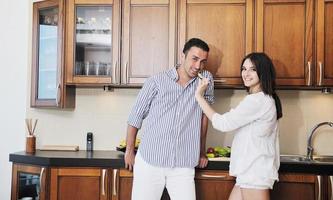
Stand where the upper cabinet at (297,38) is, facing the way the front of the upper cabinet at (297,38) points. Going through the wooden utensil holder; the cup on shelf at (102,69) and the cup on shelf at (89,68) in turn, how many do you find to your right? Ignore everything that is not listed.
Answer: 3

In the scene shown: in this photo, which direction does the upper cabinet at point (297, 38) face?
toward the camera

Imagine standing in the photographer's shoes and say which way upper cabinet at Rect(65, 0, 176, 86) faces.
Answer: facing the viewer

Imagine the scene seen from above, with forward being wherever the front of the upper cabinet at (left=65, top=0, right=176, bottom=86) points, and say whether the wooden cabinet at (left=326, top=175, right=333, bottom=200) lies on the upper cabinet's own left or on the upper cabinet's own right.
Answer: on the upper cabinet's own left

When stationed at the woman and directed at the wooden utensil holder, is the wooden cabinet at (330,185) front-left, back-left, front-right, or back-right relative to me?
back-right

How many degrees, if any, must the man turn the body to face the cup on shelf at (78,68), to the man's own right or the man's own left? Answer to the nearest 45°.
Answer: approximately 135° to the man's own right
